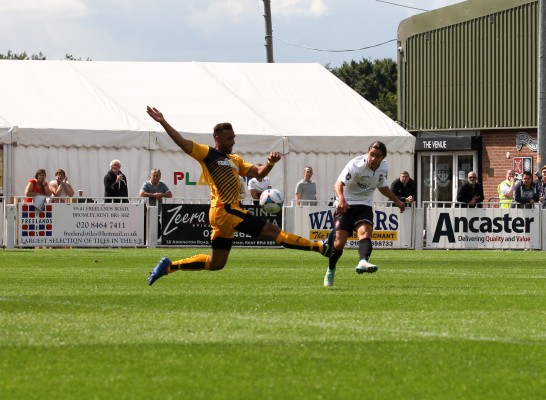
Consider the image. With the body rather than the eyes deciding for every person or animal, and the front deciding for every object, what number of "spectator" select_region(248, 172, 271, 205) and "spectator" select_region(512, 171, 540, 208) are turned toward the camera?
2

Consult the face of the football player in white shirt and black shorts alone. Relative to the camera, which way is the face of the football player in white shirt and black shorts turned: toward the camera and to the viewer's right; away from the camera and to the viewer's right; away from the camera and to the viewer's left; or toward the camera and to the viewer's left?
toward the camera and to the viewer's left

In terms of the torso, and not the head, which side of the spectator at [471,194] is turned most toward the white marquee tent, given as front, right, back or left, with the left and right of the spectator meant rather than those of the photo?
right

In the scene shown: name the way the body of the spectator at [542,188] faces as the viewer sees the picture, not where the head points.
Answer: toward the camera

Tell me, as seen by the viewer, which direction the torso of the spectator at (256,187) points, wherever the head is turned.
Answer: toward the camera

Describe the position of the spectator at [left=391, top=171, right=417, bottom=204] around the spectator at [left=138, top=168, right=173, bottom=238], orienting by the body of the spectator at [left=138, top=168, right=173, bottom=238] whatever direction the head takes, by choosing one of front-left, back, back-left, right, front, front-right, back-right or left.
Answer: left

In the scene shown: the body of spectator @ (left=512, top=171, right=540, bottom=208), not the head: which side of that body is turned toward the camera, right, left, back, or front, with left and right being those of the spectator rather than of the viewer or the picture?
front

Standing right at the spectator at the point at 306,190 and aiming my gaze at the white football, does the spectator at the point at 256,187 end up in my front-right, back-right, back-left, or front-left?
front-right

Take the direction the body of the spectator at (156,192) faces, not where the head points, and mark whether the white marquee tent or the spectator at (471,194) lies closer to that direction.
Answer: the spectator
